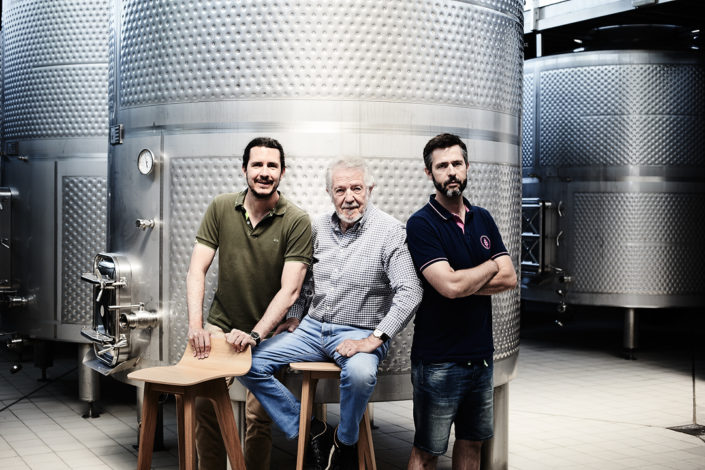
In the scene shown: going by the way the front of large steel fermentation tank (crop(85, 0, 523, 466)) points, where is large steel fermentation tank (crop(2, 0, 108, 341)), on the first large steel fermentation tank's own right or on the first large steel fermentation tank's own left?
on the first large steel fermentation tank's own right
